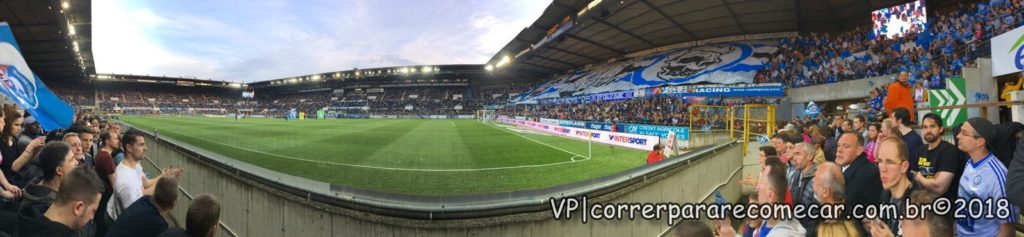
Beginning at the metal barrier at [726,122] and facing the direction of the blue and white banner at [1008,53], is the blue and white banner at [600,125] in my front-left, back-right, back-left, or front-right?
back-right

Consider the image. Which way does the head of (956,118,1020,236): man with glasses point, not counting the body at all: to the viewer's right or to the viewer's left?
to the viewer's left

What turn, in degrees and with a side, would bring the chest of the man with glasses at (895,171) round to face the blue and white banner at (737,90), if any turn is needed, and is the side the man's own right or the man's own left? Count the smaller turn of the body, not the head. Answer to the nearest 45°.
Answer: approximately 135° to the man's own right

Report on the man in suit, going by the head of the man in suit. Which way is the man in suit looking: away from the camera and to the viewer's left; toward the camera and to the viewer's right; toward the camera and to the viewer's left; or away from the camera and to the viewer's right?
toward the camera and to the viewer's left

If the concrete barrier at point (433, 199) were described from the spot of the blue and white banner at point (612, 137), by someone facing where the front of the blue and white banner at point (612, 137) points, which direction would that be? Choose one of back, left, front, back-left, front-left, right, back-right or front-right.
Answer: front-left

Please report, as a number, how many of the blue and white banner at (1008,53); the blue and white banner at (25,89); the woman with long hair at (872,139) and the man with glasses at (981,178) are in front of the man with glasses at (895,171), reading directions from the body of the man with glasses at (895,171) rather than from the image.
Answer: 1

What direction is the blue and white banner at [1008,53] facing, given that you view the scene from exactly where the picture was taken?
facing the viewer and to the left of the viewer

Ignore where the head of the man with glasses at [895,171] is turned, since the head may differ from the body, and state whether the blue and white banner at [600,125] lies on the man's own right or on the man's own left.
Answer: on the man's own right
